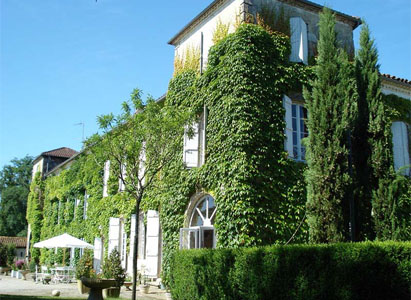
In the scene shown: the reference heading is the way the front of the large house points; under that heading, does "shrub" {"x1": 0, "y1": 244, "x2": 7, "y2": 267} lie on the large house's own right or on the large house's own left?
on the large house's own right

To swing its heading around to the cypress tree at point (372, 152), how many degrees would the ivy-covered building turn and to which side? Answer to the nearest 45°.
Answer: approximately 90° to its left

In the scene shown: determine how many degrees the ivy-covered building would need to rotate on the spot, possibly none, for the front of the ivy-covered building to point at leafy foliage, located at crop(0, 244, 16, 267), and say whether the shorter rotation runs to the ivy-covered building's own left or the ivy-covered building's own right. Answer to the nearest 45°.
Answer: approximately 90° to the ivy-covered building's own right

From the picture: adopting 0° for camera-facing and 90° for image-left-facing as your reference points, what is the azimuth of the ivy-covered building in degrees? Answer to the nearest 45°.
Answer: approximately 45°

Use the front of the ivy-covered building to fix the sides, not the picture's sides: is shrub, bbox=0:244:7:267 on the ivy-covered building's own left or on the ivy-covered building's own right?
on the ivy-covered building's own right

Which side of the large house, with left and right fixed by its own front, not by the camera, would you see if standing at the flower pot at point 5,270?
right

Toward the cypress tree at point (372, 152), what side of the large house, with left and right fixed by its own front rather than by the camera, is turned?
left
